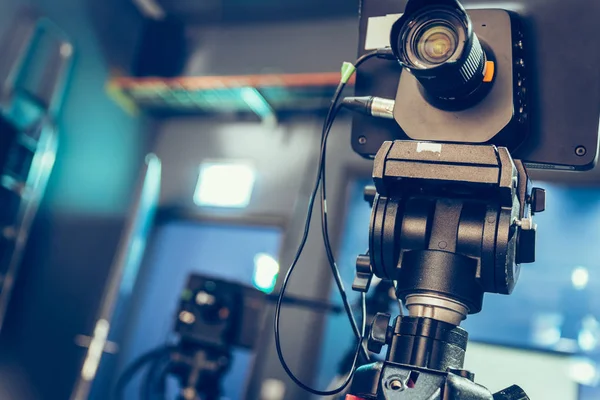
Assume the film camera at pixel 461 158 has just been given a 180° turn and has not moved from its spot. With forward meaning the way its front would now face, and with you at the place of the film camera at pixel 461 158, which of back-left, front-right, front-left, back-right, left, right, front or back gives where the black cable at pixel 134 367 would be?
front-left

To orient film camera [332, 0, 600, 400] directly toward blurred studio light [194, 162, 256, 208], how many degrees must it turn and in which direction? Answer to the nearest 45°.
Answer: approximately 135° to its right

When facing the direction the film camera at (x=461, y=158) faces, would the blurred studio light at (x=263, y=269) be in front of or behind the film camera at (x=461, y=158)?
behind

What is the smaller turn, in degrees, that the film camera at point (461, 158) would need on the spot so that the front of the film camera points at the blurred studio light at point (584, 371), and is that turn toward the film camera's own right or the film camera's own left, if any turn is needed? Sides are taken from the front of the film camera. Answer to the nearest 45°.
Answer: approximately 180°
